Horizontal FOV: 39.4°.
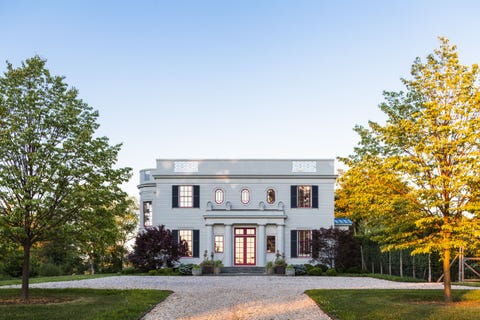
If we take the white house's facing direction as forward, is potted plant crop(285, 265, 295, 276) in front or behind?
in front

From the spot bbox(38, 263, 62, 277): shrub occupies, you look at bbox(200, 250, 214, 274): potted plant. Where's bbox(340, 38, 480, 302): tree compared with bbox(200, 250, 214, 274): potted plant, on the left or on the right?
right

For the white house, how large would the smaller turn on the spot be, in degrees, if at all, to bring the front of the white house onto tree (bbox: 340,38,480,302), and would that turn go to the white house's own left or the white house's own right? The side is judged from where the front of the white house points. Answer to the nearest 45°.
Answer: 0° — it already faces it

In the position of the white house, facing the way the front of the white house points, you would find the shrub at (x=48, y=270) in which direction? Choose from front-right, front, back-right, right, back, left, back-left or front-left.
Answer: right

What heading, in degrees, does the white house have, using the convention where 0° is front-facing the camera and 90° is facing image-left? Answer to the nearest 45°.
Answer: approximately 0°

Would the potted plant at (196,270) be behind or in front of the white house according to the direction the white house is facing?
in front

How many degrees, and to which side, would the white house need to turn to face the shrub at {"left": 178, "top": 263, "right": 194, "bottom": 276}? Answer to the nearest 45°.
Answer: approximately 45° to its right

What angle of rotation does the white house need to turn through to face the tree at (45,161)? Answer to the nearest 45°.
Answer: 0° — it already faces it
